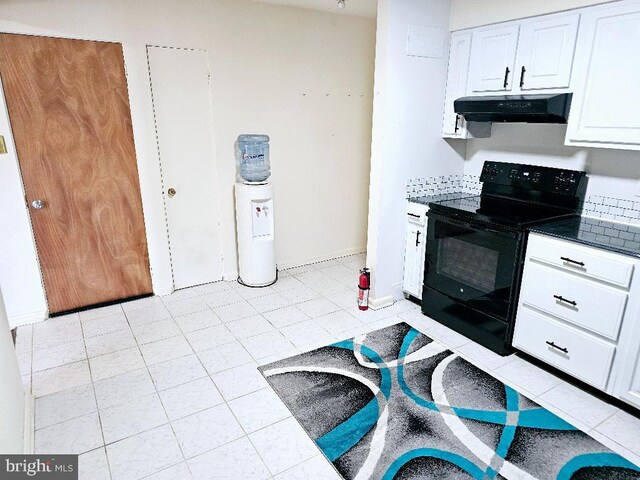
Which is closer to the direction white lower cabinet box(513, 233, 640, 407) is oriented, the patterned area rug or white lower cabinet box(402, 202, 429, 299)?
the patterned area rug

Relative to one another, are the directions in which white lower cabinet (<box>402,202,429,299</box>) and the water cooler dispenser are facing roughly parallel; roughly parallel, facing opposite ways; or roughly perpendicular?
roughly perpendicular

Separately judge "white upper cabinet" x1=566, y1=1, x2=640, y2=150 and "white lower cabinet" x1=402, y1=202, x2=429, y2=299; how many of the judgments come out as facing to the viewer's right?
0

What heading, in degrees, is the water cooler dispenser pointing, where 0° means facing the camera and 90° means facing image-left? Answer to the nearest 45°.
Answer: approximately 315°

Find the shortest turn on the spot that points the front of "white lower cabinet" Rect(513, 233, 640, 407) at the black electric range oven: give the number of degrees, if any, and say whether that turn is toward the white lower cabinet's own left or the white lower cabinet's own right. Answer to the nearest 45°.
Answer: approximately 90° to the white lower cabinet's own right

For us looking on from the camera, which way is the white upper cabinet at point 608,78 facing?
facing the viewer and to the left of the viewer

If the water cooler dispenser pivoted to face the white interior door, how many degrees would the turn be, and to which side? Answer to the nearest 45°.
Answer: approximately 135° to its right

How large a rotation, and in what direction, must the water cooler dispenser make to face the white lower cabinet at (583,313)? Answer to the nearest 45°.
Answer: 0° — it already faces it

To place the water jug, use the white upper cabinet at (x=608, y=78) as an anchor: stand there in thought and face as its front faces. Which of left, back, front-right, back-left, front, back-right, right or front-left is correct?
front-right

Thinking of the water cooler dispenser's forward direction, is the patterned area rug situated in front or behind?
in front
